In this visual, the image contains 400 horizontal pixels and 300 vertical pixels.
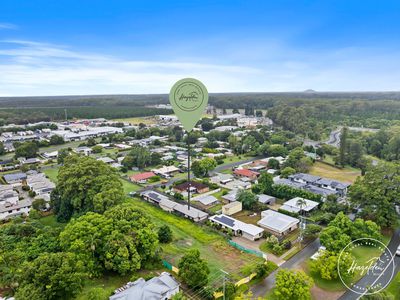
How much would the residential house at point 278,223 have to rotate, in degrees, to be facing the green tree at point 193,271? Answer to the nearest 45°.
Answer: approximately 90° to its right

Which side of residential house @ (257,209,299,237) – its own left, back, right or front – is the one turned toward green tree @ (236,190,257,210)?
back

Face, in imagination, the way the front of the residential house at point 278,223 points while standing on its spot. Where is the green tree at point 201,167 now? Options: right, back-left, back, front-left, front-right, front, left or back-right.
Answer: back

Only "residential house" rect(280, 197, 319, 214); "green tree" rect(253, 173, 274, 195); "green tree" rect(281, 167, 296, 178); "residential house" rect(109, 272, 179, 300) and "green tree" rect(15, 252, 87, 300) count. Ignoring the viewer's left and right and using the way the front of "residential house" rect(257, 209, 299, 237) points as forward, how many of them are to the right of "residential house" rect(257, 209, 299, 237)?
2

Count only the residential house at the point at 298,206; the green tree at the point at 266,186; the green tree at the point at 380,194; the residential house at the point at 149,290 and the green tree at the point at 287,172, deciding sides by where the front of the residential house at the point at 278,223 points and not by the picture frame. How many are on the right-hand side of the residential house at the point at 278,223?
1

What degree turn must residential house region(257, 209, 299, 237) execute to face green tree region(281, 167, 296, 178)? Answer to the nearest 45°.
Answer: approximately 135° to its left

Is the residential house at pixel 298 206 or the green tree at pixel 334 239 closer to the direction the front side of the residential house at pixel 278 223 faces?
the green tree

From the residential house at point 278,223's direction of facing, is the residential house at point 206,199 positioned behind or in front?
behind

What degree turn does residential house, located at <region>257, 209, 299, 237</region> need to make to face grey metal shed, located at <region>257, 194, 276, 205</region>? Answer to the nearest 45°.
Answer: approximately 135° to its left

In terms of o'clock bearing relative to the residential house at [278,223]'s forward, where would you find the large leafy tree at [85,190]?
The large leafy tree is roughly at 4 o'clock from the residential house.

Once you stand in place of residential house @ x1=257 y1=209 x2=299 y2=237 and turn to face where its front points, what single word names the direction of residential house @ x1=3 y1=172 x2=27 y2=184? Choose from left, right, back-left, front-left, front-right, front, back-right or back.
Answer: back-right

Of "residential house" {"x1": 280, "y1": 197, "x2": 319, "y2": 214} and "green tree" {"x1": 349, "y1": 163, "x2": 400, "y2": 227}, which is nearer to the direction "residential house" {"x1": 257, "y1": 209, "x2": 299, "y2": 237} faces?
the green tree

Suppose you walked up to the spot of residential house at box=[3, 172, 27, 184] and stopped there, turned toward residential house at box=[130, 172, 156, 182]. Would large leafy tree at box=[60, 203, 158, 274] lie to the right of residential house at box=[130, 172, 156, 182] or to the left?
right

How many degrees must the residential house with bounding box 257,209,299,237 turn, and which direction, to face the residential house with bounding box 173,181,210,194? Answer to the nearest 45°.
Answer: approximately 180°

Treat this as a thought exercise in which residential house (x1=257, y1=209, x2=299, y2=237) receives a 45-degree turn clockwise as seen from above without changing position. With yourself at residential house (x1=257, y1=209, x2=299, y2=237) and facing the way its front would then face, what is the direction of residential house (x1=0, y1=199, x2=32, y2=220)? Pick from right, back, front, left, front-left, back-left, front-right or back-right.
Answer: right

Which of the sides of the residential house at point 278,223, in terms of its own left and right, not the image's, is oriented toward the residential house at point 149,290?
right

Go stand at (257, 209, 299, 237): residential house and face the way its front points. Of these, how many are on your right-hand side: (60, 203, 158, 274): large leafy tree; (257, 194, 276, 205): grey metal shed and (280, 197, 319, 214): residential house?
1

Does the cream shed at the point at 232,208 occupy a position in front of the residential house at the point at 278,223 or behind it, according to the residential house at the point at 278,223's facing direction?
behind
